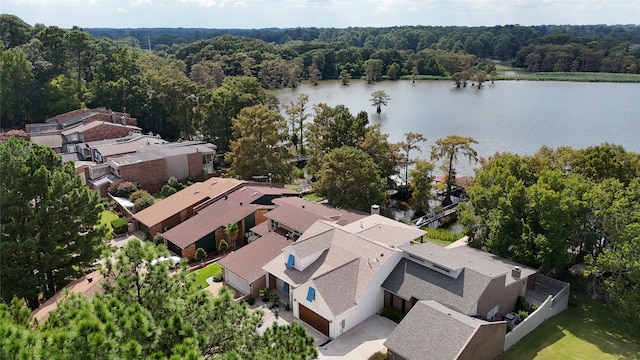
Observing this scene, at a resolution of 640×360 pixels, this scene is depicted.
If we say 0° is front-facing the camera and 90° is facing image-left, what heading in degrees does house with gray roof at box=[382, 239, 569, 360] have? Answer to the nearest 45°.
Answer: approximately 45°

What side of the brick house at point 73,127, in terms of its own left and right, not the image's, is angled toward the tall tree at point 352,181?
left

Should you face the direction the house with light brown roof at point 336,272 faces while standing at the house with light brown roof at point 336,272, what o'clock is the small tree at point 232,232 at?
The small tree is roughly at 3 o'clock from the house with light brown roof.

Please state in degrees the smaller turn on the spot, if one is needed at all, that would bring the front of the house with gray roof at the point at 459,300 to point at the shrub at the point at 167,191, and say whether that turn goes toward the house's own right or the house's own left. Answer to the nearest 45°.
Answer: approximately 90° to the house's own right

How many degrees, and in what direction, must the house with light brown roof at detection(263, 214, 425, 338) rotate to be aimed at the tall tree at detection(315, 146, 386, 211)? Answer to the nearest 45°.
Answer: approximately 135° to its right

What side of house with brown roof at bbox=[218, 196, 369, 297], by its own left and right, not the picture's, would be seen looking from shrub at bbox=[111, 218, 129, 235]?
right

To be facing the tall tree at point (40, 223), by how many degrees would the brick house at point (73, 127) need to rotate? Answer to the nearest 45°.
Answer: approximately 45° to its left

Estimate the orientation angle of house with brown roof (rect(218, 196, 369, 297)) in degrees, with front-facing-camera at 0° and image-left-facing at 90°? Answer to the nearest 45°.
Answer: approximately 45°

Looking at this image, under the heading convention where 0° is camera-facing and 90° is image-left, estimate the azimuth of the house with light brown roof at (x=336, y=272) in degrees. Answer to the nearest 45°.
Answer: approximately 45°
